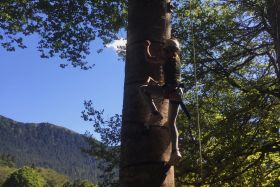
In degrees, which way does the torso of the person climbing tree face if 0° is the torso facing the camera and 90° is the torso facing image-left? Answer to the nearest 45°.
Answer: approximately 135°
